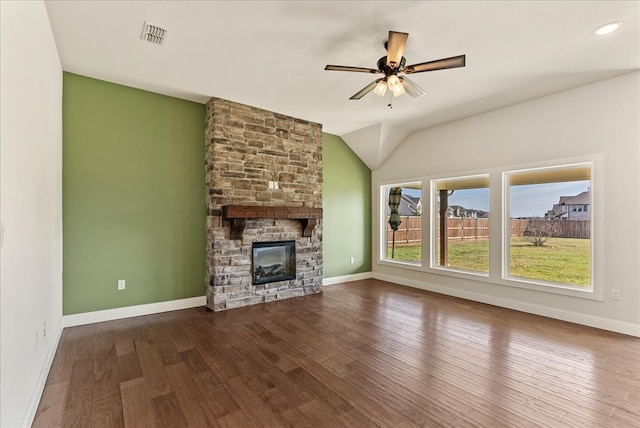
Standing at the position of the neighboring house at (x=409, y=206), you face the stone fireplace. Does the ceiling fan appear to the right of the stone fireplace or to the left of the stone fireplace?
left

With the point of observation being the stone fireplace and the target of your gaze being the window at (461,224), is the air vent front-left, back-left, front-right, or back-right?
back-right

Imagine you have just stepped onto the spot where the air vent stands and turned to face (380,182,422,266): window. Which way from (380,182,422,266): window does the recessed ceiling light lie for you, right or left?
right

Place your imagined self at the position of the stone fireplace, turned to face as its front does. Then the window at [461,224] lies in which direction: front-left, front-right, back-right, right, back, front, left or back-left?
front-left

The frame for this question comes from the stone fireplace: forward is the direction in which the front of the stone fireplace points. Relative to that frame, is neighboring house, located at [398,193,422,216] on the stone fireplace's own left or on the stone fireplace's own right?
on the stone fireplace's own left

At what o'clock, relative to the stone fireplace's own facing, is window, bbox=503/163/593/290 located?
The window is roughly at 11 o'clock from the stone fireplace.

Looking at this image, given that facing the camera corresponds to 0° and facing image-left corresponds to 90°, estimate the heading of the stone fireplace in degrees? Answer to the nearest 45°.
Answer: approximately 315°

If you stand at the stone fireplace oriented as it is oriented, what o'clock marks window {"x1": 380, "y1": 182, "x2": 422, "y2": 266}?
The window is roughly at 10 o'clock from the stone fireplace.
